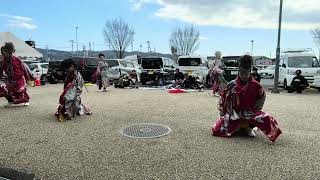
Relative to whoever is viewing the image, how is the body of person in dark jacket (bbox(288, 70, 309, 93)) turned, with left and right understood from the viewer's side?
facing the viewer

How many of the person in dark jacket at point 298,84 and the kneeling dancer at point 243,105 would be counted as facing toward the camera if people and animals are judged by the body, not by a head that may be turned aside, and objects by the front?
2

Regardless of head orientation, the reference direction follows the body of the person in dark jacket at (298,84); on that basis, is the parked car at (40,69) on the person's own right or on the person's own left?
on the person's own right

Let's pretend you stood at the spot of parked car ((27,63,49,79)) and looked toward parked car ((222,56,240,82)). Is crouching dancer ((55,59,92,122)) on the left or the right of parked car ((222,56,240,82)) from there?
right

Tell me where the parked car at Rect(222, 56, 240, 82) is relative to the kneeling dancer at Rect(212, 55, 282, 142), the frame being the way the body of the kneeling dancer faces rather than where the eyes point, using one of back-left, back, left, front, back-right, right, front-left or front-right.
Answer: back

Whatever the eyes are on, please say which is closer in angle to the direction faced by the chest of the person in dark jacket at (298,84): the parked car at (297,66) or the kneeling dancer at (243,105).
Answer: the kneeling dancer

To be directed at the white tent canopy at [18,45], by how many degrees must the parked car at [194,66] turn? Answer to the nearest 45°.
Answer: approximately 90° to its left

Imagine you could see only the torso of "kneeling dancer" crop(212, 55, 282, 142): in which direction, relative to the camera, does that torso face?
toward the camera

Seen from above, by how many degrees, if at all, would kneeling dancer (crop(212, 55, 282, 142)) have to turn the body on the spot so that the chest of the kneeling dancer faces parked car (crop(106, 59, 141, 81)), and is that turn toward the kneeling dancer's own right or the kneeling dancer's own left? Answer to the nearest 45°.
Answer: approximately 135° to the kneeling dancer's own right

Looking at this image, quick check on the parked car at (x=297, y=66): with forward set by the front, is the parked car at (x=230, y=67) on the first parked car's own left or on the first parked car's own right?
on the first parked car's own right
